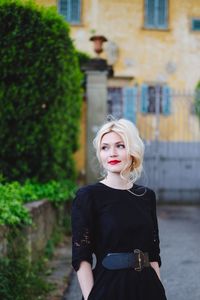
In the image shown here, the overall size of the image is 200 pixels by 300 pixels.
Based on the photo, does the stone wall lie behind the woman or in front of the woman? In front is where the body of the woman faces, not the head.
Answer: behind

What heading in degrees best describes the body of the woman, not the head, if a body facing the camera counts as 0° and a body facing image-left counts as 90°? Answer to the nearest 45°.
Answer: approximately 315°

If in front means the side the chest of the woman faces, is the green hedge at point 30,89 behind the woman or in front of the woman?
behind
